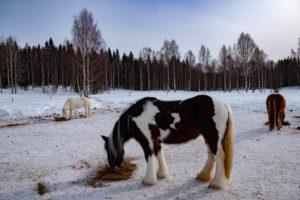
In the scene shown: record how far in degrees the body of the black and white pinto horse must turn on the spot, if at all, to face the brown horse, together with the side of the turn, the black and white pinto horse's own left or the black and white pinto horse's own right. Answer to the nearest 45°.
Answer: approximately 135° to the black and white pinto horse's own right

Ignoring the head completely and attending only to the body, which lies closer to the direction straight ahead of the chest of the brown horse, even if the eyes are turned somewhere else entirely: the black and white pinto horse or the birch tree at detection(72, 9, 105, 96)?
the birch tree

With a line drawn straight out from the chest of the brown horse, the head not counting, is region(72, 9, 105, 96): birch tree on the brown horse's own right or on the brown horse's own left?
on the brown horse's own left

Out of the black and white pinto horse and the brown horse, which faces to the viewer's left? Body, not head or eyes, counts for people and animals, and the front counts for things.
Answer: the black and white pinto horse

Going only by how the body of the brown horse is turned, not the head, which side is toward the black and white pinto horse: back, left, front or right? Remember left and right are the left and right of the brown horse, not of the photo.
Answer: back

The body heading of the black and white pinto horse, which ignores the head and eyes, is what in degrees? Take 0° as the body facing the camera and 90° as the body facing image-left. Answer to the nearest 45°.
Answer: approximately 90°

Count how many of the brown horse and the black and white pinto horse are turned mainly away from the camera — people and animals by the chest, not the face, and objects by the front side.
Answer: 1

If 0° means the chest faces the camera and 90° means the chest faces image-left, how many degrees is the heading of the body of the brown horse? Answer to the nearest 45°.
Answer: approximately 180°
